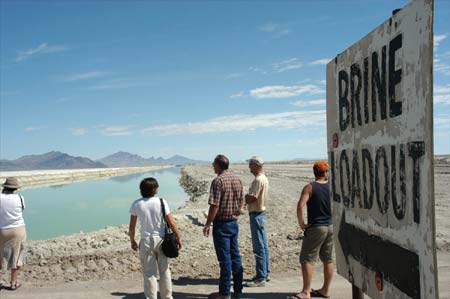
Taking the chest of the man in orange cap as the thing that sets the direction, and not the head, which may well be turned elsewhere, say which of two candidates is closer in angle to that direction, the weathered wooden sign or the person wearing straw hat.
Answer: the person wearing straw hat

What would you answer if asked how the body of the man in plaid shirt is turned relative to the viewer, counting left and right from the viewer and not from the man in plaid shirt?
facing away from the viewer and to the left of the viewer

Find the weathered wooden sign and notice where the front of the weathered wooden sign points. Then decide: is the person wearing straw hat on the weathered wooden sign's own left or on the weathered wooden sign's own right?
on the weathered wooden sign's own right

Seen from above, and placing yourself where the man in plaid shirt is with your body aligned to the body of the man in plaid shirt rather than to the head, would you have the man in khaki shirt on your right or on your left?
on your right

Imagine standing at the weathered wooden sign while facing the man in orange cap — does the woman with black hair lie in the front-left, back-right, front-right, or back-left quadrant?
front-left

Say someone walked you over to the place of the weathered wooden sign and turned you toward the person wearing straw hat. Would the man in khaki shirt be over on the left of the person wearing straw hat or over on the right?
right

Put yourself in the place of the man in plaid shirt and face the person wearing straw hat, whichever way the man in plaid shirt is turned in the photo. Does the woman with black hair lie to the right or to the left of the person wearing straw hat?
left

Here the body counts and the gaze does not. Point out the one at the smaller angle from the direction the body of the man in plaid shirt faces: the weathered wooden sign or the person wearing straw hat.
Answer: the person wearing straw hat

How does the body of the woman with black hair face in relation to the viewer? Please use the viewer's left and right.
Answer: facing away from the viewer

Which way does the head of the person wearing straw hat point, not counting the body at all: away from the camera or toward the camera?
away from the camera

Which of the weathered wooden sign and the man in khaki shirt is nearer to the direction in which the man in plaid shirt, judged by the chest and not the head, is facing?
the man in khaki shirt
